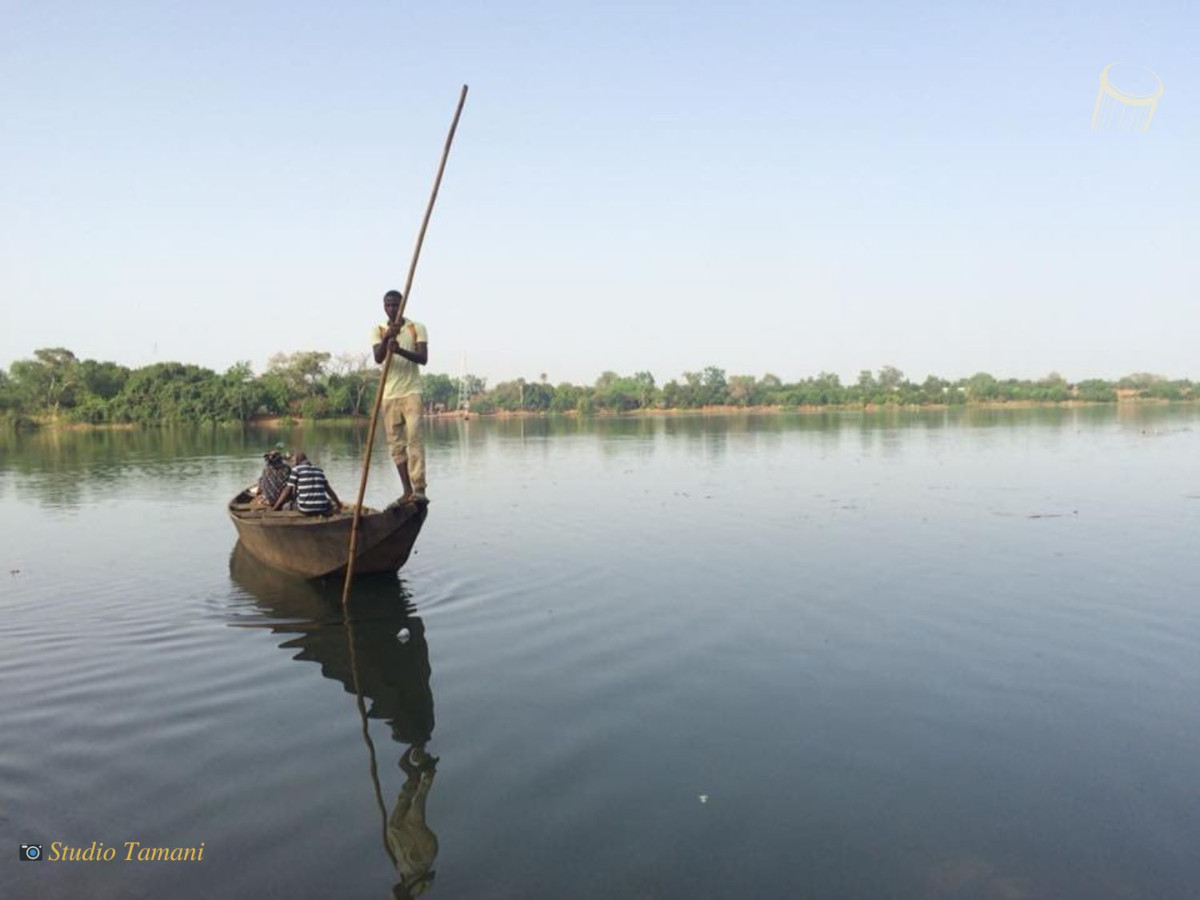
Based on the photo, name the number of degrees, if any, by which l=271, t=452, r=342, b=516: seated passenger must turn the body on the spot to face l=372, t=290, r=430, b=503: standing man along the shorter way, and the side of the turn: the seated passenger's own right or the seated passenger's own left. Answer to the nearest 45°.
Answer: approximately 180°

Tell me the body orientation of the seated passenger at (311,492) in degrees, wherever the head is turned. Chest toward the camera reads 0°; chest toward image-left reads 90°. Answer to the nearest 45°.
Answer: approximately 135°

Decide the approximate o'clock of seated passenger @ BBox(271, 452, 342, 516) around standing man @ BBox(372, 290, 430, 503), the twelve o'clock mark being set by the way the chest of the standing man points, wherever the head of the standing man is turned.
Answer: The seated passenger is roughly at 3 o'clock from the standing man.

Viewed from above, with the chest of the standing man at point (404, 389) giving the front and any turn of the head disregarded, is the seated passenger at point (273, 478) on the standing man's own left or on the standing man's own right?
on the standing man's own right

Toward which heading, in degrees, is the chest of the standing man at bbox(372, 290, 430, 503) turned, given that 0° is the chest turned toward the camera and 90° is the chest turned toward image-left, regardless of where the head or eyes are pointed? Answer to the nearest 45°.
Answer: approximately 45°

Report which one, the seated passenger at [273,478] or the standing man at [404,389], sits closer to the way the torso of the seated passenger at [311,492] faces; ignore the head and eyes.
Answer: the seated passenger
